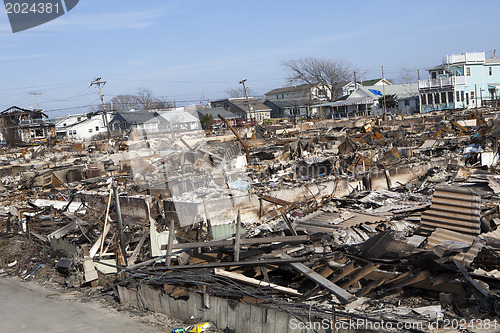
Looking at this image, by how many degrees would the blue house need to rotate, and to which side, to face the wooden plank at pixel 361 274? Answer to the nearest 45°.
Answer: approximately 45° to its left

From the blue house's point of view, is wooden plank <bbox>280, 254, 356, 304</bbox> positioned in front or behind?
in front

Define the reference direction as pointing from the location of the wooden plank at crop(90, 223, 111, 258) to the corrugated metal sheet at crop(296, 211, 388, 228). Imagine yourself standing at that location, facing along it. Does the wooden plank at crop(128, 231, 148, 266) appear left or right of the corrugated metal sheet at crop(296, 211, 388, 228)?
right

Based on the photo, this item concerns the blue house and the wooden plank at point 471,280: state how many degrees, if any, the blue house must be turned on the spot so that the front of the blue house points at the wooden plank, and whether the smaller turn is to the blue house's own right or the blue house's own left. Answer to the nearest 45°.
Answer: approximately 45° to the blue house's own left

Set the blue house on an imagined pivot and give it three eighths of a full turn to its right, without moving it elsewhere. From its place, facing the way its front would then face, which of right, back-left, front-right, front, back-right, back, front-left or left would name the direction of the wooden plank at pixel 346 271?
back

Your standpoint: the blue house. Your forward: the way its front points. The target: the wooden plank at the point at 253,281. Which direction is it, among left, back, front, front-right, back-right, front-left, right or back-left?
front-left

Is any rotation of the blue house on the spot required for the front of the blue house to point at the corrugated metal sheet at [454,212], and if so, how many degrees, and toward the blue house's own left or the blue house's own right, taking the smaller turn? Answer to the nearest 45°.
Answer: approximately 45° to the blue house's own left

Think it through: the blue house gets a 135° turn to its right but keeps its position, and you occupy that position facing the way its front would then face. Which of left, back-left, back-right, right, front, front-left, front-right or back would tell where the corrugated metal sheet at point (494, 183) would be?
back

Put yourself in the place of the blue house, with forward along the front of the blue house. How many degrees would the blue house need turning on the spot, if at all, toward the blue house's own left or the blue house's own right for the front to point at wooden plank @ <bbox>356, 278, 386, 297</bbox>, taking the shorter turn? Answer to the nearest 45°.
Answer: approximately 45° to the blue house's own left

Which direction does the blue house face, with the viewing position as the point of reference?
facing the viewer and to the left of the viewer

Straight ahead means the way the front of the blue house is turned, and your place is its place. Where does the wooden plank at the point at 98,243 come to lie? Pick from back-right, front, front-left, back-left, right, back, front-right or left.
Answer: front-left

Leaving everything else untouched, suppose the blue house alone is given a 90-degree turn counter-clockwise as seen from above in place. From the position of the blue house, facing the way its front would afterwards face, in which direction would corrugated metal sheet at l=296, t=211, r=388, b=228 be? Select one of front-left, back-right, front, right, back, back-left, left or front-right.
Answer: front-right
